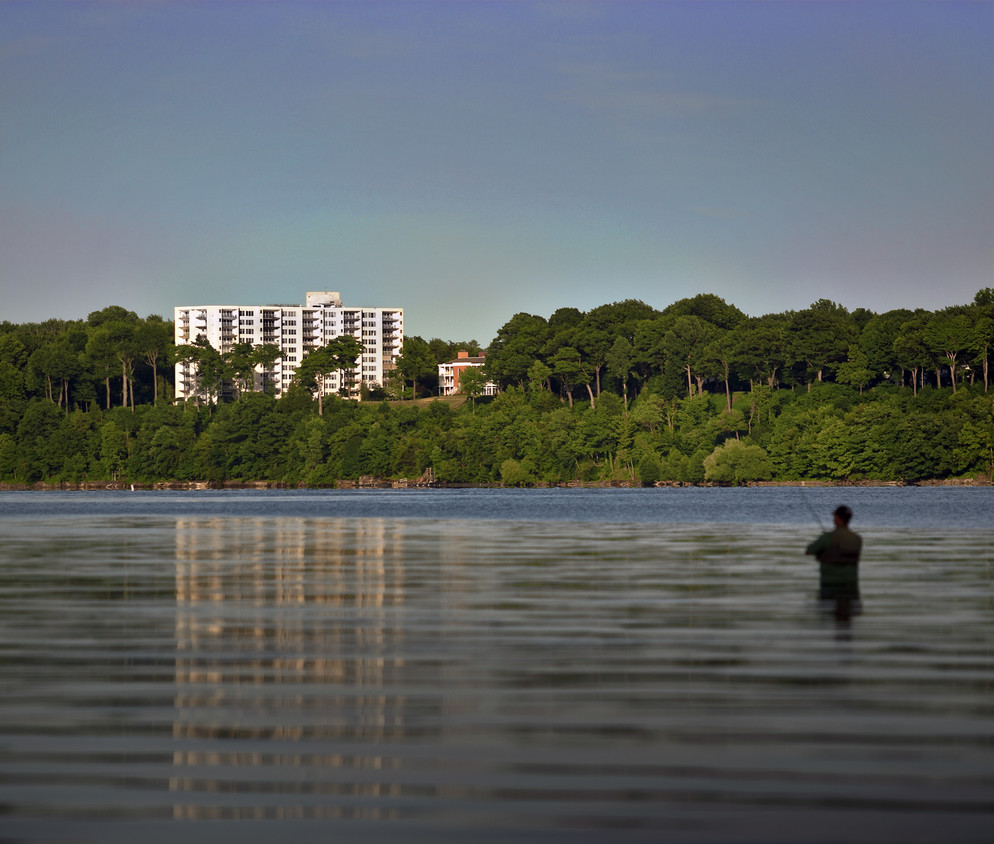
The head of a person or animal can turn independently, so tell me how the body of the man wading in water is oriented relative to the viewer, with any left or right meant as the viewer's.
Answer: facing away from the viewer and to the left of the viewer
